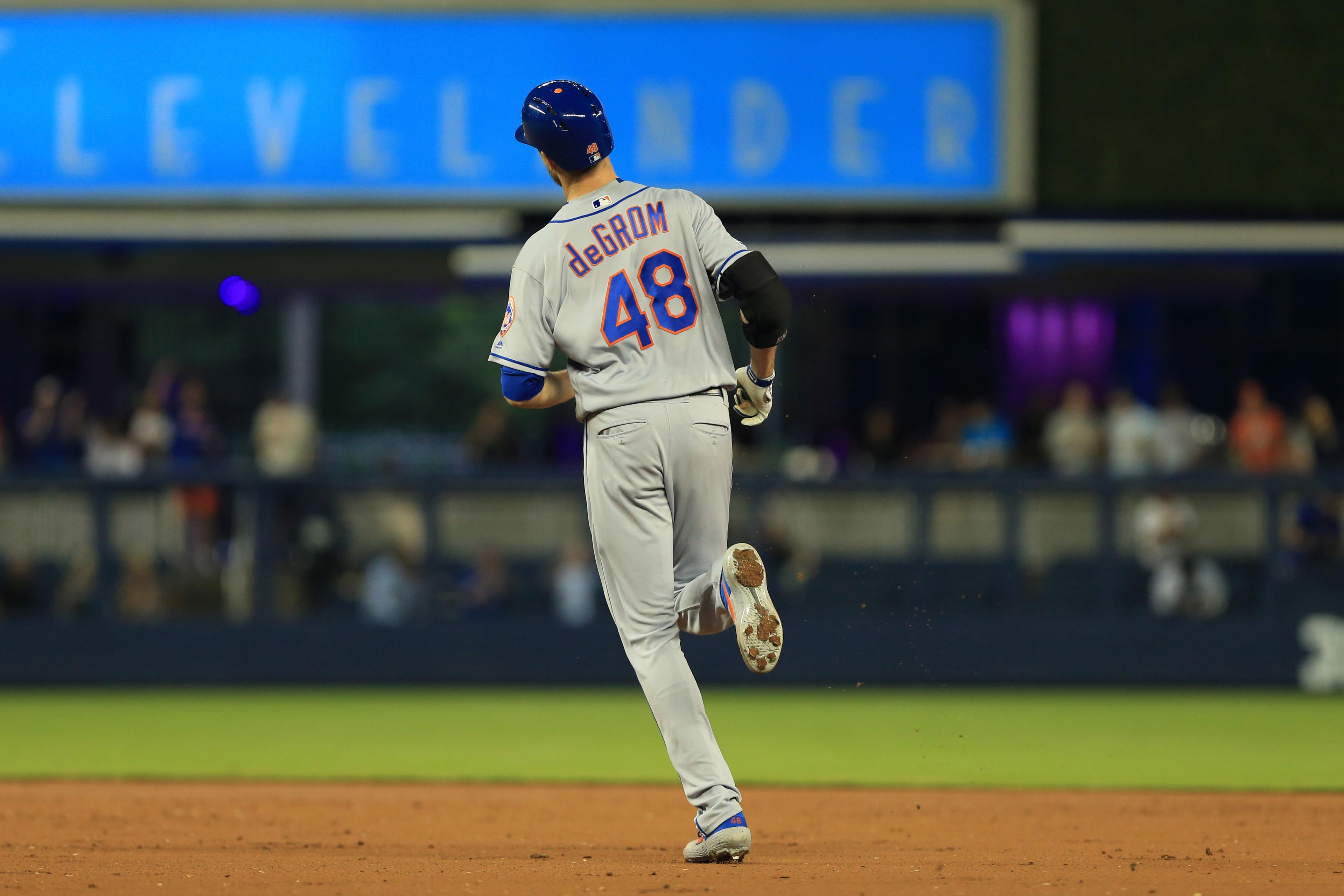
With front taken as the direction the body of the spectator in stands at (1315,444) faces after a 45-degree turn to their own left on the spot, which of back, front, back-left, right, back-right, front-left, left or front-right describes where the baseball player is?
front-right

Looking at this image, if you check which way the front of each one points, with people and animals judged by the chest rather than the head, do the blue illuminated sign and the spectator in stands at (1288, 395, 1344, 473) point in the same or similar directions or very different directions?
same or similar directions

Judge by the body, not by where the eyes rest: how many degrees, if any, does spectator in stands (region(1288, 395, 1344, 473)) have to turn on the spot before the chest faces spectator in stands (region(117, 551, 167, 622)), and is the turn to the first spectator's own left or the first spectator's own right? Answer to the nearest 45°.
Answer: approximately 45° to the first spectator's own right

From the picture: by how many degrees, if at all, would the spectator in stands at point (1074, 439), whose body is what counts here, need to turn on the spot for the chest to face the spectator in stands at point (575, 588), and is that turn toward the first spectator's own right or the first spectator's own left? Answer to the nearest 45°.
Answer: approximately 45° to the first spectator's own right

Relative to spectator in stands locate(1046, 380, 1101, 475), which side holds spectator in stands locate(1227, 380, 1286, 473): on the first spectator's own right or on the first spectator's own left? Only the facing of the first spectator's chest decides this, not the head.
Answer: on the first spectator's own left

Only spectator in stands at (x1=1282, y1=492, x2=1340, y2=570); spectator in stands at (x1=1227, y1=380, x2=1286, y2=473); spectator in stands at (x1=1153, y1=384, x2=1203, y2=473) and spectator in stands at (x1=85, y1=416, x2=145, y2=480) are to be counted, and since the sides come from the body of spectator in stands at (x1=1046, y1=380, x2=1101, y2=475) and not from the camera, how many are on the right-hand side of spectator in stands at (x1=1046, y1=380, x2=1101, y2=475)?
1

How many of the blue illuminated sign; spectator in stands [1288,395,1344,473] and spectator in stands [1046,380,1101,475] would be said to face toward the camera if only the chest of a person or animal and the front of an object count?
3

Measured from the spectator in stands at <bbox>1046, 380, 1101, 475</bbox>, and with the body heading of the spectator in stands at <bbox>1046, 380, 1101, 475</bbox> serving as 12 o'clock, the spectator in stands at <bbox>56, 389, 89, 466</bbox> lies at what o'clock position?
the spectator in stands at <bbox>56, 389, 89, 466</bbox> is roughly at 3 o'clock from the spectator in stands at <bbox>1046, 380, 1101, 475</bbox>.

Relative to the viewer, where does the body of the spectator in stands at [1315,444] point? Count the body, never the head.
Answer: toward the camera

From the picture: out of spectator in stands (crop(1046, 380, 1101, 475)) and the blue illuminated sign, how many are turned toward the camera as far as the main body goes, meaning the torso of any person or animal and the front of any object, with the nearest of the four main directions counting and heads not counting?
2

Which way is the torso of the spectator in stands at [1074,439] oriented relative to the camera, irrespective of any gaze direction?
toward the camera

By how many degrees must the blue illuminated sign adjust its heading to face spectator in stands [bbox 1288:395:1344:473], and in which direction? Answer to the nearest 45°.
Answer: approximately 90° to its left

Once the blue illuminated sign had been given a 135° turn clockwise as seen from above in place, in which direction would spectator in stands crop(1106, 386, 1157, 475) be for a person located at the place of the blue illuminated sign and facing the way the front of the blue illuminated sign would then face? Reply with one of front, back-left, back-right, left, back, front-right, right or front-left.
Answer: back-right

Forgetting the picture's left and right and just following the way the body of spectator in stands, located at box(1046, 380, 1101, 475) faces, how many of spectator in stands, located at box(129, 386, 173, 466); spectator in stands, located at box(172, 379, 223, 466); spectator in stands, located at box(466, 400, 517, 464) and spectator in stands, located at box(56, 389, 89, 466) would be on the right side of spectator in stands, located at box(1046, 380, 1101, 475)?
4

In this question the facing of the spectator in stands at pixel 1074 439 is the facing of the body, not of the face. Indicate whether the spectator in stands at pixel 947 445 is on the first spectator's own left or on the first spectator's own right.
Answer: on the first spectator's own right

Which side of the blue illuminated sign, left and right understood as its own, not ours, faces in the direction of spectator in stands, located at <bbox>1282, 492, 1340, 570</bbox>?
left

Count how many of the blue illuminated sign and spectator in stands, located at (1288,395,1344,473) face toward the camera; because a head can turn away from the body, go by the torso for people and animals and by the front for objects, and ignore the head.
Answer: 2

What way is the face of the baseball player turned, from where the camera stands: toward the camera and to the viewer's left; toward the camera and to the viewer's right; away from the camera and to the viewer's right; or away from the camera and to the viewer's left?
away from the camera and to the viewer's left
